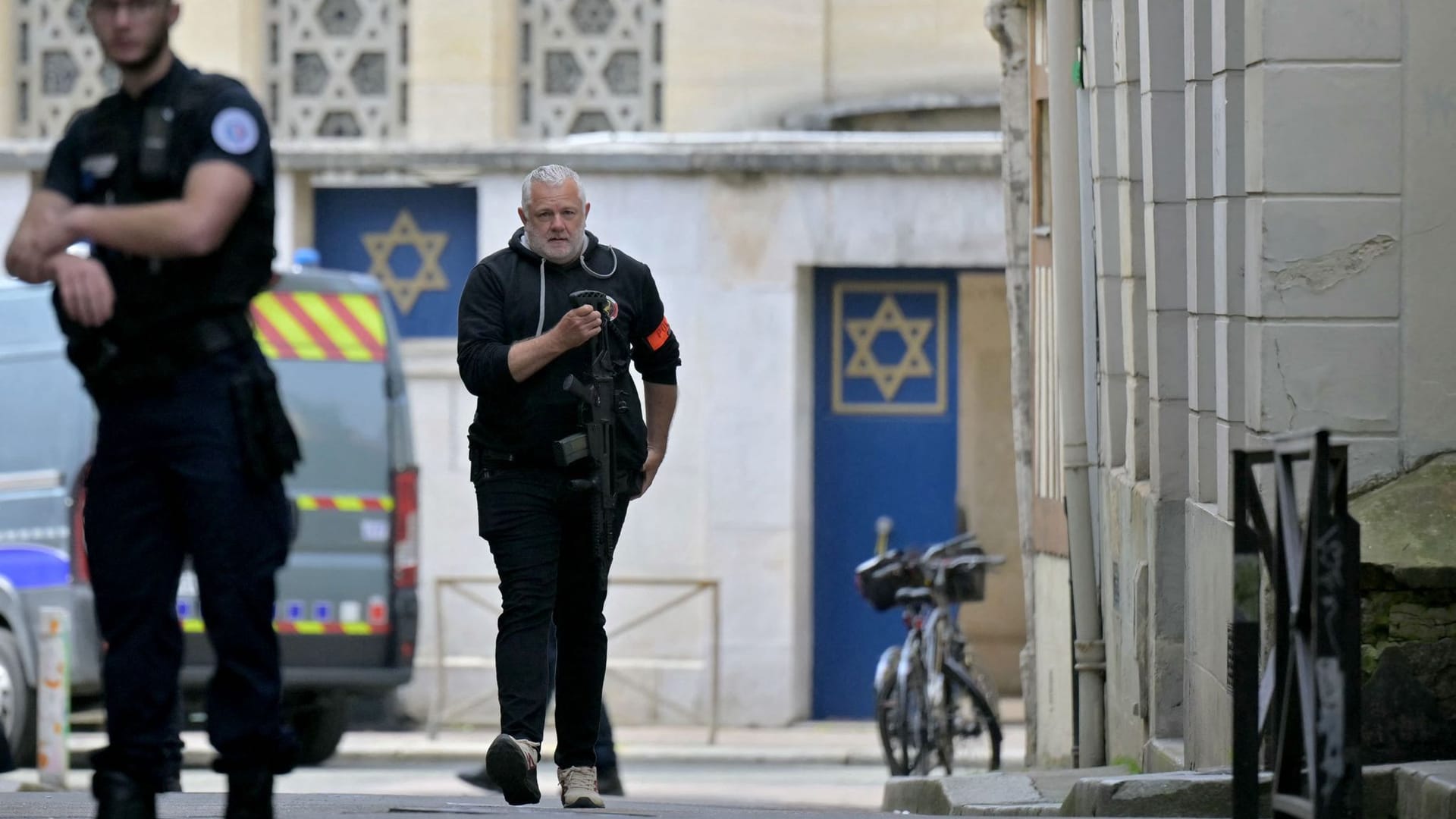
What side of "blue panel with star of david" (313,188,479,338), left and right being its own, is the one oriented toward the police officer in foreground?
front

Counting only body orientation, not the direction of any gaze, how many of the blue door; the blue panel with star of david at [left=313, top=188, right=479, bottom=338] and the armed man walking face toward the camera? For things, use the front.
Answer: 3

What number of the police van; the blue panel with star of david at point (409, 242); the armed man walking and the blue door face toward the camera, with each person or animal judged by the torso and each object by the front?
3

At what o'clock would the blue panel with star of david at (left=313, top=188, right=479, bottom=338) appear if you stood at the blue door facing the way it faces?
The blue panel with star of david is roughly at 3 o'clock from the blue door.

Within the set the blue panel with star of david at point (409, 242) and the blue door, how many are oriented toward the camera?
2

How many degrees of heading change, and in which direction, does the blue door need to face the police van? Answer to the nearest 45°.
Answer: approximately 45° to its right

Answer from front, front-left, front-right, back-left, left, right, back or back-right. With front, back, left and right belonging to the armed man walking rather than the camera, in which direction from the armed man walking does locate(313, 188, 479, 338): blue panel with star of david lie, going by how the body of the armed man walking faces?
back

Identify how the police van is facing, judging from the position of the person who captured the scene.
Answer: facing away from the viewer and to the left of the viewer

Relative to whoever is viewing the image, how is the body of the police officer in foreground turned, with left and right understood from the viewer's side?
facing the viewer and to the left of the viewer
